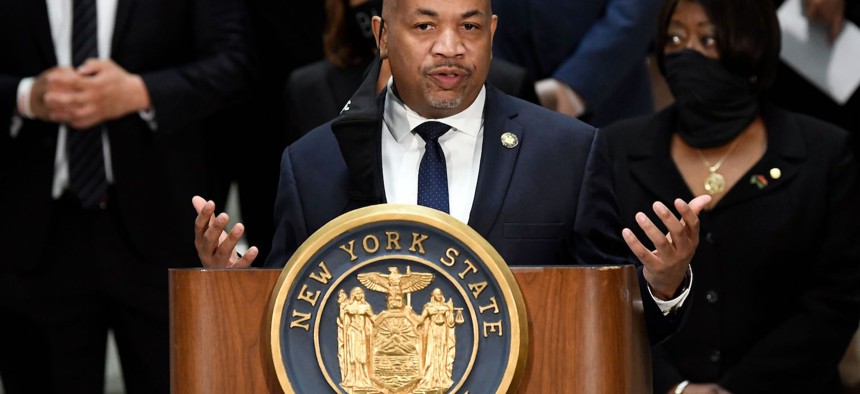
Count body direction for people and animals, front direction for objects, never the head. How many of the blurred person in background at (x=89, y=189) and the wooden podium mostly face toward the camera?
2

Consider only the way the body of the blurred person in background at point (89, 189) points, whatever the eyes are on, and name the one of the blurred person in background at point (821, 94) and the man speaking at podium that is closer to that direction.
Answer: the man speaking at podium

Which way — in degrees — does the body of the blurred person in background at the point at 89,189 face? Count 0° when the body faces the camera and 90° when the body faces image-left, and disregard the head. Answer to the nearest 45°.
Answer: approximately 0°

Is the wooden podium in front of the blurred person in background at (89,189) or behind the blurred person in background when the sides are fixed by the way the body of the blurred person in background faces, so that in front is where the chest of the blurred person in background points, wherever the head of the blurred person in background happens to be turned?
in front

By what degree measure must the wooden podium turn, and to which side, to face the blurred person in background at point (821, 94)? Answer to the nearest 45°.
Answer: approximately 135° to its left

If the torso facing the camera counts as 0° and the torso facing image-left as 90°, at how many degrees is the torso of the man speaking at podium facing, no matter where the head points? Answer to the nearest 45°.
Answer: approximately 0°
